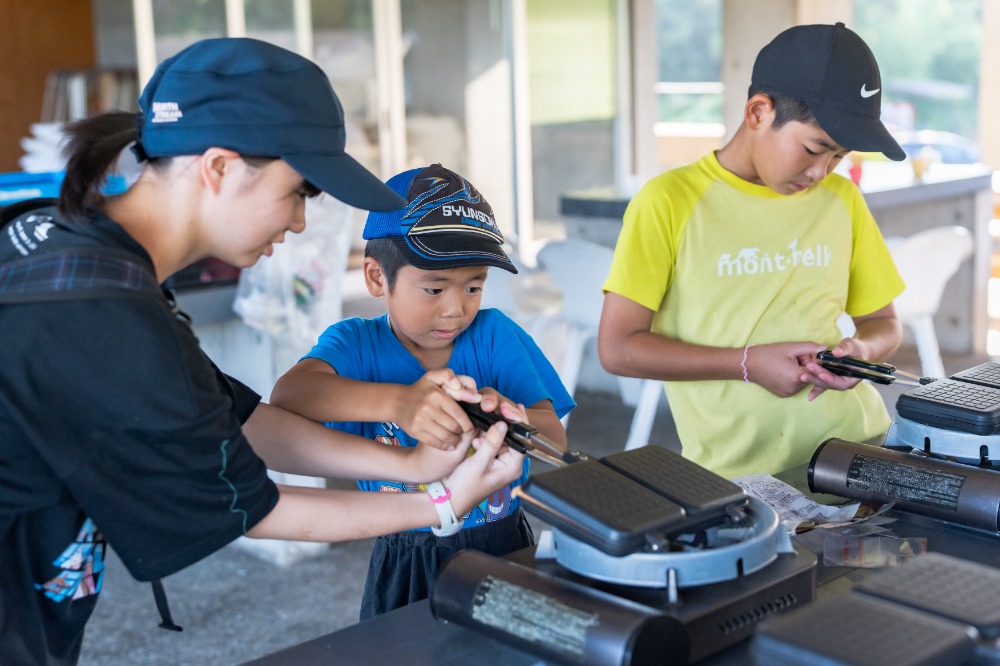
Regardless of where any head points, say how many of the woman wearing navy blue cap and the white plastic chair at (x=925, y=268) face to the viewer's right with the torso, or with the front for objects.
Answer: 1

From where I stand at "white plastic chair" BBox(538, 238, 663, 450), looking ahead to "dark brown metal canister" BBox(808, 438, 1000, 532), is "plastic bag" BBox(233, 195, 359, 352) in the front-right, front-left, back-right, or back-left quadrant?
front-right

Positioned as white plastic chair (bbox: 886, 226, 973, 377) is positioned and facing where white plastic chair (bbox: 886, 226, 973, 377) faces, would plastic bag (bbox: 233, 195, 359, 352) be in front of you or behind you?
in front

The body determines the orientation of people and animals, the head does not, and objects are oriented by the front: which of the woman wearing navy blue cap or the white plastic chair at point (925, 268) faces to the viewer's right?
the woman wearing navy blue cap

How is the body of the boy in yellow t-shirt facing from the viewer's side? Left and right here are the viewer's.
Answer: facing the viewer and to the right of the viewer

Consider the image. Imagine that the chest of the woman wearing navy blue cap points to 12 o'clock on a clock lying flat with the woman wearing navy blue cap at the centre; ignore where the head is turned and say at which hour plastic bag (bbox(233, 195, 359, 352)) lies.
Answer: The plastic bag is roughly at 9 o'clock from the woman wearing navy blue cap.

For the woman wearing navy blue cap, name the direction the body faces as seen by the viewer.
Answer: to the viewer's right

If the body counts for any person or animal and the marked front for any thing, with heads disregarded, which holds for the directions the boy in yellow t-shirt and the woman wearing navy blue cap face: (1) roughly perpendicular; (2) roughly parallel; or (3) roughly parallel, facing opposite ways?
roughly perpendicular

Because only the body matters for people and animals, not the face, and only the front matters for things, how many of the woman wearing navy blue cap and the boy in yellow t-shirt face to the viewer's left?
0

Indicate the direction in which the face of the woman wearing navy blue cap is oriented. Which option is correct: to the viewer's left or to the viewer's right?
to the viewer's right

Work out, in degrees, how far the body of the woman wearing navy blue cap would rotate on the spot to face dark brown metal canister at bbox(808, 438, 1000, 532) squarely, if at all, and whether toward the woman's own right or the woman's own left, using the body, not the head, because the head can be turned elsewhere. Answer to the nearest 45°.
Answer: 0° — they already face it

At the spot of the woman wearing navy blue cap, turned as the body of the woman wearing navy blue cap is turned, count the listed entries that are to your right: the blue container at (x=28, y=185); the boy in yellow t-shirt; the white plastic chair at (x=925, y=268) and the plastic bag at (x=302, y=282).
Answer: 0

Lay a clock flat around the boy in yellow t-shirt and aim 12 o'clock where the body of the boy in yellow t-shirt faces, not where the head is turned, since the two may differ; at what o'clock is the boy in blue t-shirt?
The boy in blue t-shirt is roughly at 3 o'clock from the boy in yellow t-shirt.

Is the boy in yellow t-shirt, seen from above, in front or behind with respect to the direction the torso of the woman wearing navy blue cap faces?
in front
